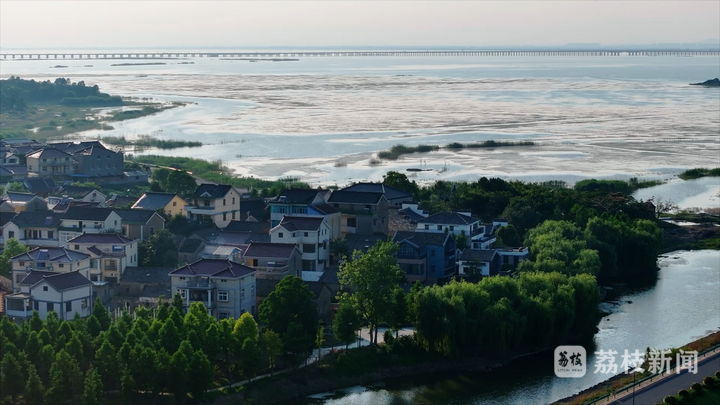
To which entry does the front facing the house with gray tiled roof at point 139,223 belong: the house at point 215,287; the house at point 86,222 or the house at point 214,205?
the house at point 214,205

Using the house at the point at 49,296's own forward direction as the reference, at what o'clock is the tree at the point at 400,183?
The tree is roughly at 6 o'clock from the house.

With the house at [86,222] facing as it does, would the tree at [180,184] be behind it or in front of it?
behind

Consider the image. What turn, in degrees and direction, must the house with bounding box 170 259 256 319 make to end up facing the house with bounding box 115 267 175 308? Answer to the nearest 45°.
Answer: approximately 90° to its right

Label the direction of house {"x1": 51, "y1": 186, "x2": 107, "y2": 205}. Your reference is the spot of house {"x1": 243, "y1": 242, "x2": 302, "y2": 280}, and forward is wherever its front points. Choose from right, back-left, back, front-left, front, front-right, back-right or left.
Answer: right

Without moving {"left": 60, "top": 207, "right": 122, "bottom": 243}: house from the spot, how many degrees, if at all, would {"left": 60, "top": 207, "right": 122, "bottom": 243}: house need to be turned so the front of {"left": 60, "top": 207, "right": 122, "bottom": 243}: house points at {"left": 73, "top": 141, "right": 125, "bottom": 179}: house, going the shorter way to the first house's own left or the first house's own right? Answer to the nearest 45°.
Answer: approximately 135° to the first house's own right

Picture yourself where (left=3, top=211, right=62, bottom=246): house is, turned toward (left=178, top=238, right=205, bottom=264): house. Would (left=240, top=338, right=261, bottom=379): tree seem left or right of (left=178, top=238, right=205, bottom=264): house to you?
right

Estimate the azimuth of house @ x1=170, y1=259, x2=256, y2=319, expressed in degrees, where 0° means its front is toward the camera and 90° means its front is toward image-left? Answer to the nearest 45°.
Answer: approximately 45°

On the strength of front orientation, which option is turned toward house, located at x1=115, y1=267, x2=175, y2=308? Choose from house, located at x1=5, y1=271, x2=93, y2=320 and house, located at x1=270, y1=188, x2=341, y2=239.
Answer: house, located at x1=270, y1=188, x2=341, y2=239

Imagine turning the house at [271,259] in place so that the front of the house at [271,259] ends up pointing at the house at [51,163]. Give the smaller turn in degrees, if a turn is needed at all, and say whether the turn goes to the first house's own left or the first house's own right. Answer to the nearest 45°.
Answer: approximately 90° to the first house's own right

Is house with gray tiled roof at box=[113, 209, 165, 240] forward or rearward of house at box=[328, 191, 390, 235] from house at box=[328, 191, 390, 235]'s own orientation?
forward

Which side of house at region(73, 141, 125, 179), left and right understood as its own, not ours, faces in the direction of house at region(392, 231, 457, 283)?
left

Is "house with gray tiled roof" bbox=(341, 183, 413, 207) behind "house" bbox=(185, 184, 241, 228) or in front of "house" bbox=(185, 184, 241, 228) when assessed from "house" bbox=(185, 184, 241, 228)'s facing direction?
behind

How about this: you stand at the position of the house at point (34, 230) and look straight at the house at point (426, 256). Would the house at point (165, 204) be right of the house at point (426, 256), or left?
left
